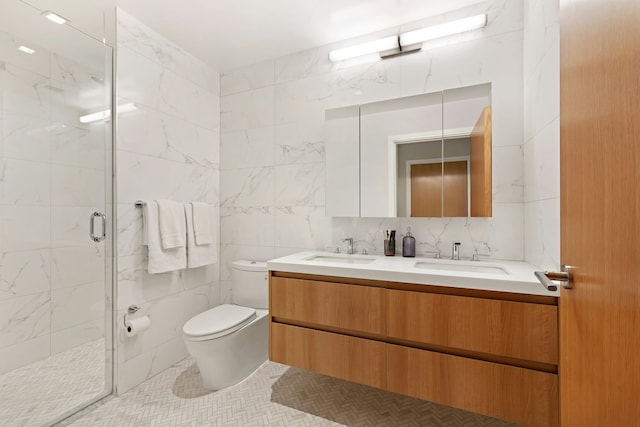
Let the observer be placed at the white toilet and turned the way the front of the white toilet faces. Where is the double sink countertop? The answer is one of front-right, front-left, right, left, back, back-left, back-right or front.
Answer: left

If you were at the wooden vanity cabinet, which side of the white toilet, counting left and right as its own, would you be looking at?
left

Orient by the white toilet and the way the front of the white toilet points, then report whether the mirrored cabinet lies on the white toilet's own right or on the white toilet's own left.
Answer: on the white toilet's own left

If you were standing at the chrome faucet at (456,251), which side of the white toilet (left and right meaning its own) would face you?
left

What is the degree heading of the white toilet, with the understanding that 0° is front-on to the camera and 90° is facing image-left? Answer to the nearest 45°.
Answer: approximately 45°

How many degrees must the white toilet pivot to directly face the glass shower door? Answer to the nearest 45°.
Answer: approximately 45° to its right
